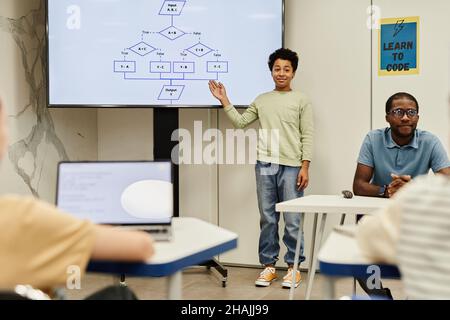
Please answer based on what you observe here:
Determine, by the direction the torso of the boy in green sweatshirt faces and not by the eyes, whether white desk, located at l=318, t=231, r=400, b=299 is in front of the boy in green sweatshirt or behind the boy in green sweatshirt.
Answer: in front

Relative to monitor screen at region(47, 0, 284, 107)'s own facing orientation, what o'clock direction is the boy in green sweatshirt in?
The boy in green sweatshirt is roughly at 9 o'clock from the monitor screen.

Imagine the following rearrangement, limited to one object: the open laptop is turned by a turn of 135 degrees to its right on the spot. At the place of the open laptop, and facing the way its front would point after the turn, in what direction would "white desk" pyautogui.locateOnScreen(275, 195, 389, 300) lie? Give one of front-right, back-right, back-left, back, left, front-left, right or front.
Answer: right

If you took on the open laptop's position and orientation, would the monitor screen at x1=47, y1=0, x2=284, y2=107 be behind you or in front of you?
behind

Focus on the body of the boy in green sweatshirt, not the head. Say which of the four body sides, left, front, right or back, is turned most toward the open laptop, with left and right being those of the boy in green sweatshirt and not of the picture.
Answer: front

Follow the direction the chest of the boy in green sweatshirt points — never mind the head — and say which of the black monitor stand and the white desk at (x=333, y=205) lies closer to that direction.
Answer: the white desk

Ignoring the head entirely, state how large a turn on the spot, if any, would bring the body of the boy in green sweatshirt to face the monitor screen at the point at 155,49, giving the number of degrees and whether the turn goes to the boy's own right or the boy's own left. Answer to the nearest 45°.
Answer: approximately 90° to the boy's own right

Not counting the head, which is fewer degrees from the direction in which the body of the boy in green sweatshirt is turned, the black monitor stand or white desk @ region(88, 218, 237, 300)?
the white desk

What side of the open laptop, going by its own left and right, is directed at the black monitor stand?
back

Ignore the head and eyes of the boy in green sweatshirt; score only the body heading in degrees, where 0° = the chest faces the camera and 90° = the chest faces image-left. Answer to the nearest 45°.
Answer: approximately 0°

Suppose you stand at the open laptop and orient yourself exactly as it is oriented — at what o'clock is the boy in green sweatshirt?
The boy in green sweatshirt is roughly at 7 o'clock from the open laptop.
